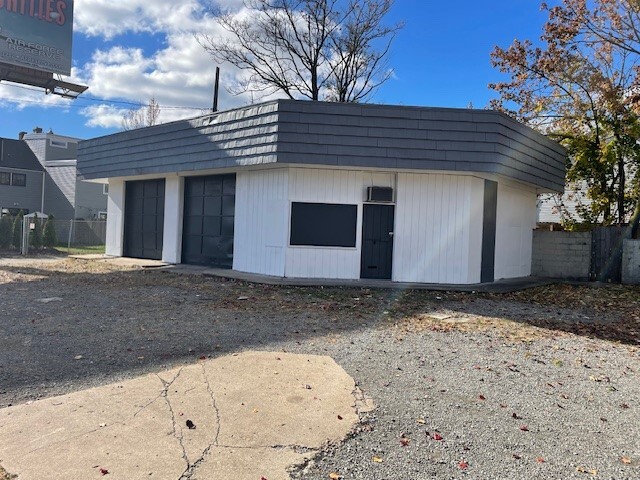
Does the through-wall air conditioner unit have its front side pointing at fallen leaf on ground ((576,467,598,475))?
yes

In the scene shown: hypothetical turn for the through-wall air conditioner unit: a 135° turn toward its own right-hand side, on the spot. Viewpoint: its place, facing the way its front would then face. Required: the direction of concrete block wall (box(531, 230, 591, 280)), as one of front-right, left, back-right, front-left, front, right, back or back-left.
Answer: right

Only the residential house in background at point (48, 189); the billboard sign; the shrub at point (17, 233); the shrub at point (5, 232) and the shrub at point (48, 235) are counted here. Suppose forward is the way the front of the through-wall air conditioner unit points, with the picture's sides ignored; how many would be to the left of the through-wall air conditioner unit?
0

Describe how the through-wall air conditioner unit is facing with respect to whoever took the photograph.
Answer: facing the viewer

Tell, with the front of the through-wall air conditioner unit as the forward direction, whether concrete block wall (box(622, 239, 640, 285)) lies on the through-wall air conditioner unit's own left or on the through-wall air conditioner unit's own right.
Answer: on the through-wall air conditioner unit's own left

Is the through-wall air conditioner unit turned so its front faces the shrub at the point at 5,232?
no

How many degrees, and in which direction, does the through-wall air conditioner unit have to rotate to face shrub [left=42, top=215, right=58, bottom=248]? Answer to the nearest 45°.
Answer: approximately 135° to its right

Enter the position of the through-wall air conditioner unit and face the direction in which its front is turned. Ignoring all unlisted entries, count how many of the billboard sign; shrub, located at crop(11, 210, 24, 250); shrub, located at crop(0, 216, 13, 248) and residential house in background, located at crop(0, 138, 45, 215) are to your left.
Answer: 0

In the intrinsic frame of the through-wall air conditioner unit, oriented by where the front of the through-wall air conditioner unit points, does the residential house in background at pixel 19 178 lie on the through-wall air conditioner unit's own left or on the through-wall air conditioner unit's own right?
on the through-wall air conditioner unit's own right

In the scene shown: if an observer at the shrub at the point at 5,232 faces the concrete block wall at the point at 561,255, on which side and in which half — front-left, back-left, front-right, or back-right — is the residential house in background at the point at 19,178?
back-left

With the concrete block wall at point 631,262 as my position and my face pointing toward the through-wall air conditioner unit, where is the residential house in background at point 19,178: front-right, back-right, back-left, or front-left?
front-right

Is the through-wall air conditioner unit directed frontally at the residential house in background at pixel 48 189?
no

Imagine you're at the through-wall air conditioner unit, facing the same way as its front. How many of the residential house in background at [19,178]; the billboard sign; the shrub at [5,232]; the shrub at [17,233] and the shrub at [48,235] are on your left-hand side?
0

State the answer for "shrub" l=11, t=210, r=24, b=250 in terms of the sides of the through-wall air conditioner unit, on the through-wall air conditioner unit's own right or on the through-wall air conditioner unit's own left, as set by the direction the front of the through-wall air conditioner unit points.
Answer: on the through-wall air conditioner unit's own right
